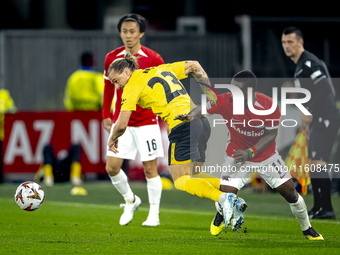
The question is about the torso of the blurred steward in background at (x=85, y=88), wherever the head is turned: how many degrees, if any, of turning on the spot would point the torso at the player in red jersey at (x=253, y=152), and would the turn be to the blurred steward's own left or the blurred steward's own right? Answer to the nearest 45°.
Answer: approximately 180°

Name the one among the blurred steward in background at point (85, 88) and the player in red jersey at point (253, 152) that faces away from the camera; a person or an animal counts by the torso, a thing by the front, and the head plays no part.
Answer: the blurred steward in background

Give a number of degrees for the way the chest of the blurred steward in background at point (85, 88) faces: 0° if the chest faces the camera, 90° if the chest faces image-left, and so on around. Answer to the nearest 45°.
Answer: approximately 180°

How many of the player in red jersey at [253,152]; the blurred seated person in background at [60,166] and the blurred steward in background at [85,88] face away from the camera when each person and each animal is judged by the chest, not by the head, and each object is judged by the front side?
1

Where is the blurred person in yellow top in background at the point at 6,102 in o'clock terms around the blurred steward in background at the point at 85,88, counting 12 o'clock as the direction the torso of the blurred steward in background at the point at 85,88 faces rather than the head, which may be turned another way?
the blurred person in yellow top in background at the point at 6,102 is roughly at 10 o'clock from the blurred steward in background at the point at 85,88.

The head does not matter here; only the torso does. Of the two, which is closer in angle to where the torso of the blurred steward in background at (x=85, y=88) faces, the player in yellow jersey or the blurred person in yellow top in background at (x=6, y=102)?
the blurred person in yellow top in background

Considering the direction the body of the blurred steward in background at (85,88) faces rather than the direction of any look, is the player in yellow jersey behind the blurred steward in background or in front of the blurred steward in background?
behind

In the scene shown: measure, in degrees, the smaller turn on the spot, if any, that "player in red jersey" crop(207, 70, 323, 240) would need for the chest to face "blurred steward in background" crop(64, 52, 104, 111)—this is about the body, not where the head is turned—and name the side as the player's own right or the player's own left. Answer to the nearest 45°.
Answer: approximately 135° to the player's own right

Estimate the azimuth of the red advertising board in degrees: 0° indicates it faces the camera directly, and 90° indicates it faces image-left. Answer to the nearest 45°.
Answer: approximately 0°
